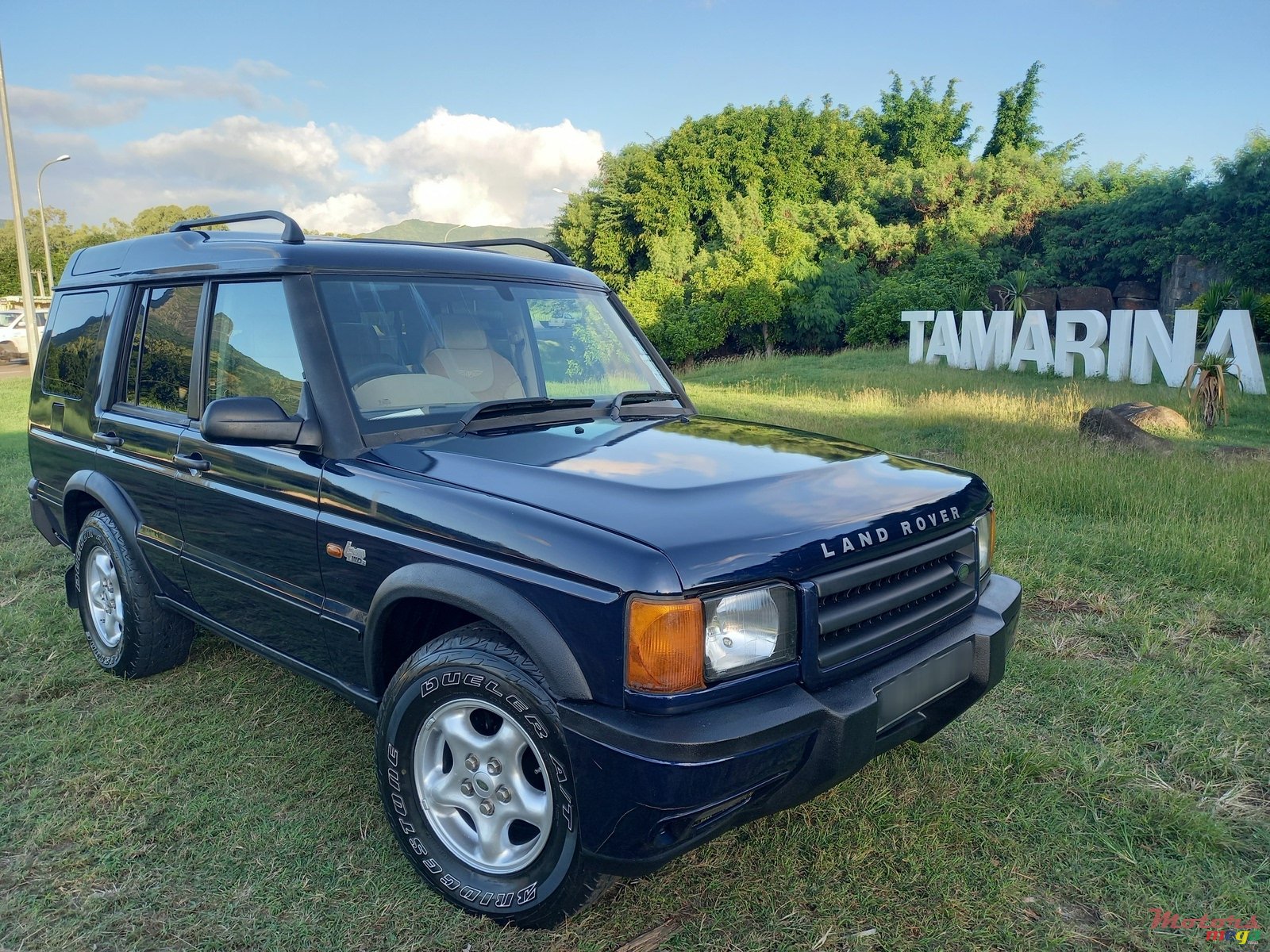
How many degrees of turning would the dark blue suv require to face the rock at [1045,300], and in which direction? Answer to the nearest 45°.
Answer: approximately 90° to its left

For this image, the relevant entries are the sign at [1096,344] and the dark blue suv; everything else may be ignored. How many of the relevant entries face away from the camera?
0

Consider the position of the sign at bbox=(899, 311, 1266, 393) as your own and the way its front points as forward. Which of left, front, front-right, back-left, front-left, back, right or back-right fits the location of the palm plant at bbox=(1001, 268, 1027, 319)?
back-right

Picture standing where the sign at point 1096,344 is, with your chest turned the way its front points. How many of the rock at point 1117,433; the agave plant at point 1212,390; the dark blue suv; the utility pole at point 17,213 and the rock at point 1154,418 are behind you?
0

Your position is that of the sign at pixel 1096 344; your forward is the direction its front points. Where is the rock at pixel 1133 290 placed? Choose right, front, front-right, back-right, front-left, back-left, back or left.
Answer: back-right

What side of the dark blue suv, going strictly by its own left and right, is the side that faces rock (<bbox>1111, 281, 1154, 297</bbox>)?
left

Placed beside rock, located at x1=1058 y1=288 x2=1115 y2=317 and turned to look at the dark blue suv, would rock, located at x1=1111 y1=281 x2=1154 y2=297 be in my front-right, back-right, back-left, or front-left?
back-left

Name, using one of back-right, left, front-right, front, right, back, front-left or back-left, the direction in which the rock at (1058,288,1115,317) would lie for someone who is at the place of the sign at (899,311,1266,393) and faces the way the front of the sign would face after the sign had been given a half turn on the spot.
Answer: front-left

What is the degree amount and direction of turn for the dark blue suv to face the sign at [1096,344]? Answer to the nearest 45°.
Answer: approximately 90° to its left

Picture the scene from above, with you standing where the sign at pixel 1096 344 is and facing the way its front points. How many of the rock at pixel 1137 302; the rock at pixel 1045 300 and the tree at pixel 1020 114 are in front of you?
0

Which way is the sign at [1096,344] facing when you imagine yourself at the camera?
facing the viewer and to the left of the viewer

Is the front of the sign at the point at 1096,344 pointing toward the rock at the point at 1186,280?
no

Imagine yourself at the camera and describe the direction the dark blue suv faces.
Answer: facing the viewer and to the right of the viewer

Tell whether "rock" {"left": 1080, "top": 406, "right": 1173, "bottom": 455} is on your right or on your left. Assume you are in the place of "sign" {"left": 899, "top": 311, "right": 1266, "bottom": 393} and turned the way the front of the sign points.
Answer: on your left

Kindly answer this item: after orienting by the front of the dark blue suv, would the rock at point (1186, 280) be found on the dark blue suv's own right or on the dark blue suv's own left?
on the dark blue suv's own left

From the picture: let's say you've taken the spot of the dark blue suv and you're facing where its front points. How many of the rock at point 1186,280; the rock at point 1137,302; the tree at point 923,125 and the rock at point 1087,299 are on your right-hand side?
0

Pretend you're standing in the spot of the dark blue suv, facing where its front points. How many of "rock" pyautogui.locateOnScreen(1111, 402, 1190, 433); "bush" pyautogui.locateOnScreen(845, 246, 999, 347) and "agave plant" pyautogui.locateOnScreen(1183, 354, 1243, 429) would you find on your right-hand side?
0
